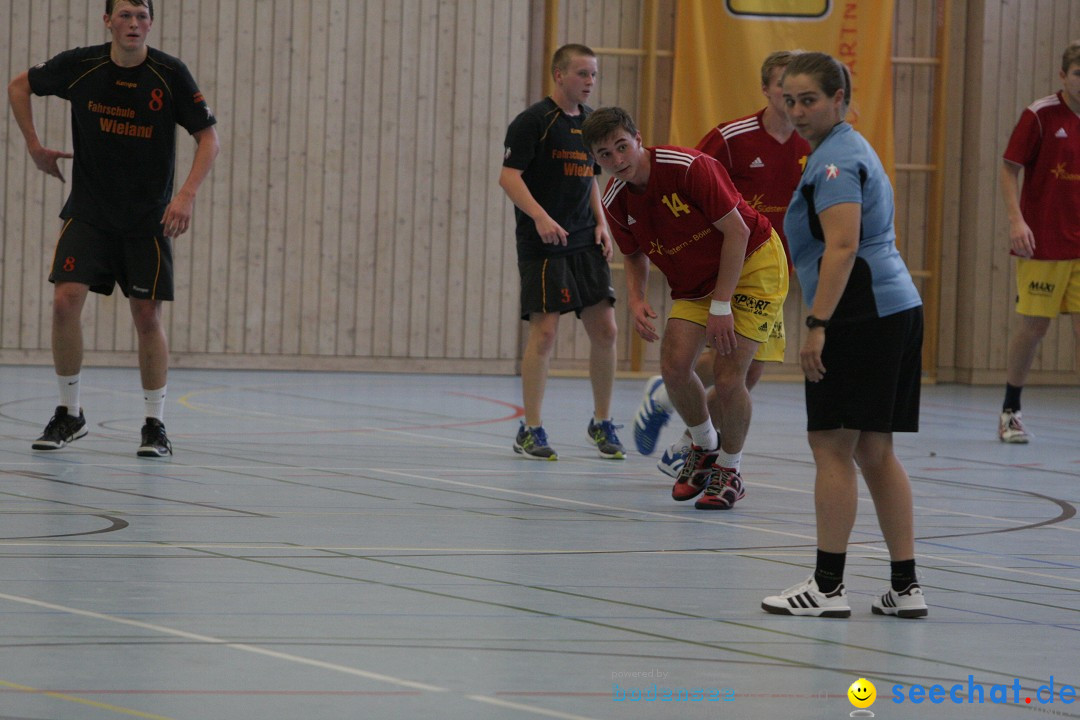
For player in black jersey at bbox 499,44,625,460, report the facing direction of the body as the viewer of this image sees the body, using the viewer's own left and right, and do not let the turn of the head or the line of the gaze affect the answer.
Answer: facing the viewer and to the right of the viewer

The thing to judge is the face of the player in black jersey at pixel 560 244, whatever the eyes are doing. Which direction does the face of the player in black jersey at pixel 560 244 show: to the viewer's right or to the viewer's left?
to the viewer's right

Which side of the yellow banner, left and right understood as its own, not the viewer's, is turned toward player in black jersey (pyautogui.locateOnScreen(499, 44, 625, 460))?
front

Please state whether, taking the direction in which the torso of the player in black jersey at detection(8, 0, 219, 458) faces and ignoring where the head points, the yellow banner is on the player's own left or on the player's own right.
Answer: on the player's own left

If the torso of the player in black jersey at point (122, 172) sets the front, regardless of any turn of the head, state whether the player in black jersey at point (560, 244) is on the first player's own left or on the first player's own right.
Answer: on the first player's own left

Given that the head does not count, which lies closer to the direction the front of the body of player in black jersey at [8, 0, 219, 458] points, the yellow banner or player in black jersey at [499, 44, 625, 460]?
the player in black jersey

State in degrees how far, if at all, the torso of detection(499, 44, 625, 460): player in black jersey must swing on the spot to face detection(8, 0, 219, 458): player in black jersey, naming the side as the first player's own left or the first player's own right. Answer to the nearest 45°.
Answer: approximately 135° to the first player's own right

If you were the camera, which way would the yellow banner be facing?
facing the viewer

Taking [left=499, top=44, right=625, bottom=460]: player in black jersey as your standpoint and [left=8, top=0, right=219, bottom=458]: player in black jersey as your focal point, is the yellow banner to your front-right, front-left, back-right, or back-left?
back-right

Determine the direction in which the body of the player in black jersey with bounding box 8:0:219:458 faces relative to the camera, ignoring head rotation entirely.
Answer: toward the camera

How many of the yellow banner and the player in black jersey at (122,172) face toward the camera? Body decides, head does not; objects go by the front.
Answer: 2

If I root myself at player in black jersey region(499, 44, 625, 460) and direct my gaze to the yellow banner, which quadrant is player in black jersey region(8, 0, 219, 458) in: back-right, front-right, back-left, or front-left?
back-left

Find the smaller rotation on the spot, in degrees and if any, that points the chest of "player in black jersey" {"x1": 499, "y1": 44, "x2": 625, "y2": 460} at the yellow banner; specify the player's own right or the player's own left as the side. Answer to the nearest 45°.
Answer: approximately 135° to the player's own left
